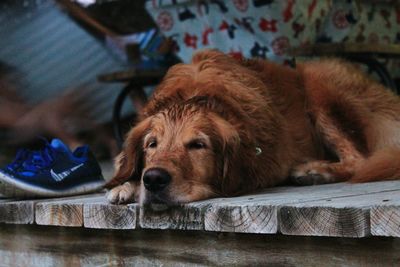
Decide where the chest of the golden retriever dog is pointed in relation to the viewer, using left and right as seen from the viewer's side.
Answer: facing the viewer and to the left of the viewer
